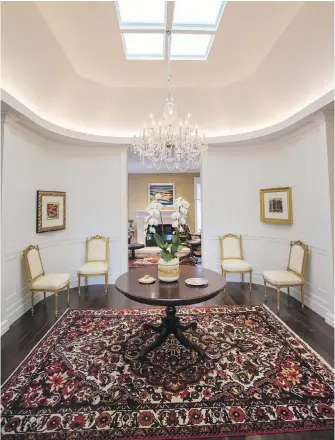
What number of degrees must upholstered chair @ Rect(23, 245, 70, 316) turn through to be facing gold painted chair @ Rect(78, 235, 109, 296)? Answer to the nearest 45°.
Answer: approximately 90° to its left

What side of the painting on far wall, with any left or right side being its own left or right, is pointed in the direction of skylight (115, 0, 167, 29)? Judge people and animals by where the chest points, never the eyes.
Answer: front

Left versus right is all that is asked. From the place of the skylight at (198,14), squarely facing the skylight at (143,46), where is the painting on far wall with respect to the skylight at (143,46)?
right

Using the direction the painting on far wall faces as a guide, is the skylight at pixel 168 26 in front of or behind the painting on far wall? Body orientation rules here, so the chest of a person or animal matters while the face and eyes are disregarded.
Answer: in front

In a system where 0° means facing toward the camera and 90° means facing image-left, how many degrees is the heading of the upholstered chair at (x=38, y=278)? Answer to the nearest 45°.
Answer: approximately 315°

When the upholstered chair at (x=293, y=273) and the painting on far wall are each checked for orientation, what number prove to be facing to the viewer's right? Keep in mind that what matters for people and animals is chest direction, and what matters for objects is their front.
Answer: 0

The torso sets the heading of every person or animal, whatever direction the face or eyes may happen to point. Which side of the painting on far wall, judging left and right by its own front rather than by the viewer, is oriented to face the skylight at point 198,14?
front

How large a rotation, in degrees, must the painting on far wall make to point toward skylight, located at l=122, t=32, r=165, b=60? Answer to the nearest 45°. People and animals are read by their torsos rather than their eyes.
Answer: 0° — it already faces it

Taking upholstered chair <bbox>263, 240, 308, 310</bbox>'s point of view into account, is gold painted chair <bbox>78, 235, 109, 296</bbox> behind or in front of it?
in front

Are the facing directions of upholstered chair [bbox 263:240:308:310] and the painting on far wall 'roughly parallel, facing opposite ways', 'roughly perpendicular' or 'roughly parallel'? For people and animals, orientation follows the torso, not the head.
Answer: roughly perpendicular
